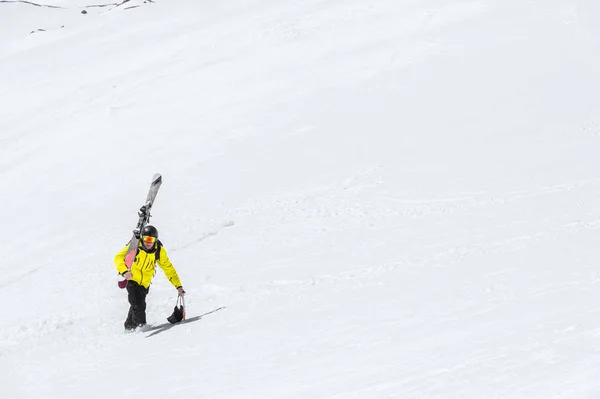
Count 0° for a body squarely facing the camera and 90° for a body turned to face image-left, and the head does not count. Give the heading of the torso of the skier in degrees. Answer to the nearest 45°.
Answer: approximately 0°
